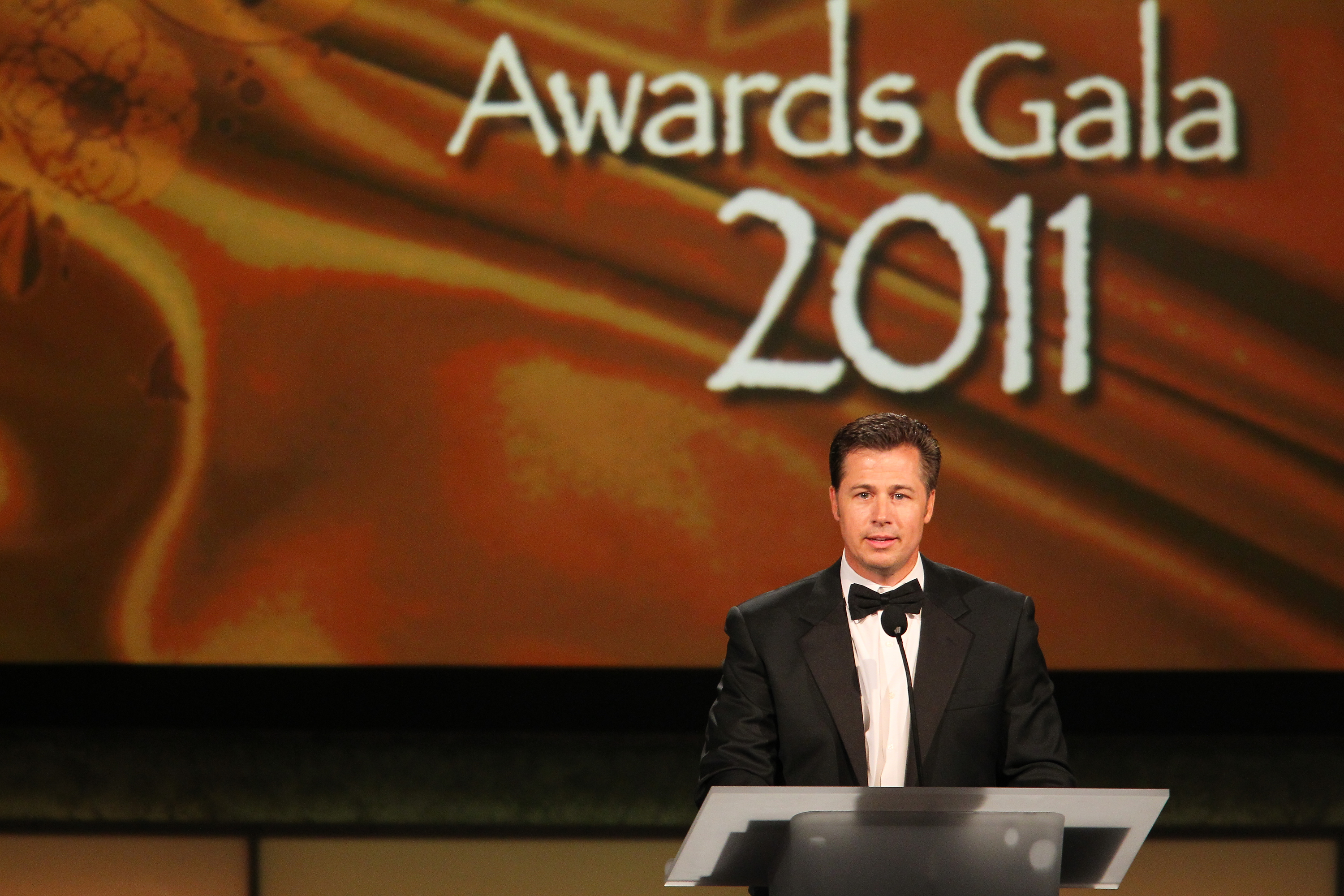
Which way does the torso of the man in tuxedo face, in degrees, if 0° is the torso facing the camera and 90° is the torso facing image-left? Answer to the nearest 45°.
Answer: approximately 0°
